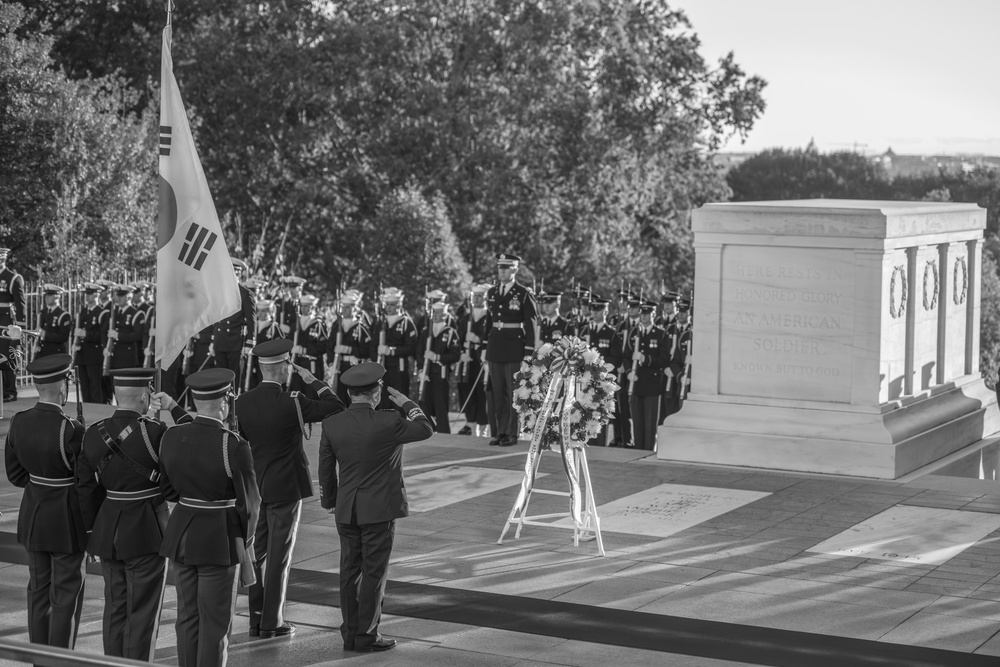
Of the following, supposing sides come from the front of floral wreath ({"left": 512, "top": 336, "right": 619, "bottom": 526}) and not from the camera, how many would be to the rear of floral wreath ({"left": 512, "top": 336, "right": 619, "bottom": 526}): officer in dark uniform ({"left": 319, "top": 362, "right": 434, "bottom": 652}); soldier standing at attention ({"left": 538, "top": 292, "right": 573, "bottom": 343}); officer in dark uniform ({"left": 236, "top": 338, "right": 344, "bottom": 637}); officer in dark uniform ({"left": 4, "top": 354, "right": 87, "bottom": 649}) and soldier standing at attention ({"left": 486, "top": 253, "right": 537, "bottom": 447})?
2

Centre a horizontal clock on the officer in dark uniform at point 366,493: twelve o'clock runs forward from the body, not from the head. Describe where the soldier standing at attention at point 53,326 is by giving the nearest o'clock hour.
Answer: The soldier standing at attention is roughly at 10 o'clock from the officer in dark uniform.

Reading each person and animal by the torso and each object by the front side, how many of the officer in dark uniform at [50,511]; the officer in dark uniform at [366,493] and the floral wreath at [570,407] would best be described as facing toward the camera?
1

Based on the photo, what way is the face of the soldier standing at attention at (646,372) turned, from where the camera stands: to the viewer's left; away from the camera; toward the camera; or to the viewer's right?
toward the camera

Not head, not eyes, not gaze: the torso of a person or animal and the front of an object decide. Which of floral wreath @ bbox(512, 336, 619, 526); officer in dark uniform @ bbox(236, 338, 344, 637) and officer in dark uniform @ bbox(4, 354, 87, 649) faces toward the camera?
the floral wreath

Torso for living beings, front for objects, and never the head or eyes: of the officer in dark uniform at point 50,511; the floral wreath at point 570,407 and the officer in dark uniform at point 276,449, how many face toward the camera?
1

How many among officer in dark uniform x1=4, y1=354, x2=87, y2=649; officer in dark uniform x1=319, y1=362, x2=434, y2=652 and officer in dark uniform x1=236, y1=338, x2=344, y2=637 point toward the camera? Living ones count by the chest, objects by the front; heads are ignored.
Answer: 0

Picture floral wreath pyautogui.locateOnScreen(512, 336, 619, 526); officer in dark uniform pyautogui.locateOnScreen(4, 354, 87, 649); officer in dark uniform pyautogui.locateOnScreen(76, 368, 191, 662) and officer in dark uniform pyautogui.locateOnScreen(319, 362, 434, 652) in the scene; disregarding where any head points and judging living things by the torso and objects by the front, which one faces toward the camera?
the floral wreath

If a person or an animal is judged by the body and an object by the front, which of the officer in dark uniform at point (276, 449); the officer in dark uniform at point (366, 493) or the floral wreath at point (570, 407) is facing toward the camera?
the floral wreath

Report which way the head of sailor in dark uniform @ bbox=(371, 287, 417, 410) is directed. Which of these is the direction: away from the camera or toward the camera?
toward the camera

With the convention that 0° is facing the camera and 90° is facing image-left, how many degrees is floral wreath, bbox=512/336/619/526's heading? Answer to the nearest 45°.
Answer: approximately 0°

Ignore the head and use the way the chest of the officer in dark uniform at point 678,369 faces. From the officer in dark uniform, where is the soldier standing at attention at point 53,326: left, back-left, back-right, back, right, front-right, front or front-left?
front-right

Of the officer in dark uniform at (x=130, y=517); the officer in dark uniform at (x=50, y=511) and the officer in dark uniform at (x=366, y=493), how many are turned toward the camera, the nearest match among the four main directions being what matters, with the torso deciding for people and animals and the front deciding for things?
0

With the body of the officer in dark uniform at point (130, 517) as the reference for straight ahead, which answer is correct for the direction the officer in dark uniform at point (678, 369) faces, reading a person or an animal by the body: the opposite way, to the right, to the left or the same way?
the opposite way

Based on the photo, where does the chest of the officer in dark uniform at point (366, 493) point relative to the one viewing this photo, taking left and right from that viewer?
facing away from the viewer and to the right of the viewer

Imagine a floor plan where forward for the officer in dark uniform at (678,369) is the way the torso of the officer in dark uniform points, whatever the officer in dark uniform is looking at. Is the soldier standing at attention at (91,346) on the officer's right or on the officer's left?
on the officer's right

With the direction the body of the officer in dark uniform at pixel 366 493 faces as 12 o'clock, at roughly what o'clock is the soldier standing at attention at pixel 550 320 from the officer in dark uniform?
The soldier standing at attention is roughly at 11 o'clock from the officer in dark uniform.

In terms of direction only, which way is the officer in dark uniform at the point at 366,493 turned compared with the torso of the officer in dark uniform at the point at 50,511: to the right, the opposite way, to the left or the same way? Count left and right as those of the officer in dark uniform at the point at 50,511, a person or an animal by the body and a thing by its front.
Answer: the same way
